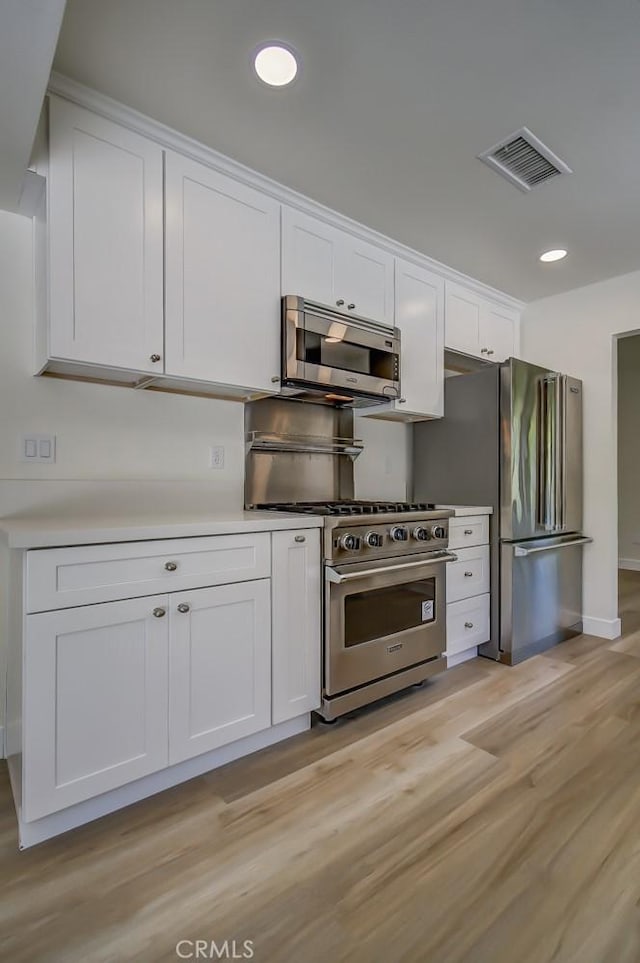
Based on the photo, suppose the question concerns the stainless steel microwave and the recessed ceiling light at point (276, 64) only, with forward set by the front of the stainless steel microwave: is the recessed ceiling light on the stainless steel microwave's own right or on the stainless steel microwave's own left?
on the stainless steel microwave's own right

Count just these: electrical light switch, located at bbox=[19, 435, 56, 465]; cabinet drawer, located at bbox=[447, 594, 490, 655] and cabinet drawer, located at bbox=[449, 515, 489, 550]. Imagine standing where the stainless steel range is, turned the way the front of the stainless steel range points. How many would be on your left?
2

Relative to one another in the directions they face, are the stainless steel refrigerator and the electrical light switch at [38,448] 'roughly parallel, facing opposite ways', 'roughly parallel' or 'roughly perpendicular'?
roughly parallel

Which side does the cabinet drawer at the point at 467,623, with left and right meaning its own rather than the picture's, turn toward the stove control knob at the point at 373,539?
right

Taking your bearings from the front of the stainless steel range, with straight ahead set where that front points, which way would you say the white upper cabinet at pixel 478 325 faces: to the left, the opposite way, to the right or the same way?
the same way

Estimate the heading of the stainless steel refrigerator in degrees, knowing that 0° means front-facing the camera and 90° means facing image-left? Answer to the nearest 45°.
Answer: approximately 315°

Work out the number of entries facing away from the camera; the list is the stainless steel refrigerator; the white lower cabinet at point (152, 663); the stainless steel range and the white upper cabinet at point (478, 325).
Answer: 0

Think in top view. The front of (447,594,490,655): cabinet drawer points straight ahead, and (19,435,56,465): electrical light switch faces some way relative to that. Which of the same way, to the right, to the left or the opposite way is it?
the same way

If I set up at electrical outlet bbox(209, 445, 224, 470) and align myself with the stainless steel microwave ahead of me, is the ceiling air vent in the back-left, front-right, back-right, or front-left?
front-right

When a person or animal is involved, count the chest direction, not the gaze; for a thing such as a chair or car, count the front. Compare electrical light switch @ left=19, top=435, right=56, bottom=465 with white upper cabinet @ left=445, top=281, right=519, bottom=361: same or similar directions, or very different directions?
same or similar directions

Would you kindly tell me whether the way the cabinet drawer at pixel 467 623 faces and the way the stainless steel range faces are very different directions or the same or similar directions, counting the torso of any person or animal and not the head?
same or similar directions

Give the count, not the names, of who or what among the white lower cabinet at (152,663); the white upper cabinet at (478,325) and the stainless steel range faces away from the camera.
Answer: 0

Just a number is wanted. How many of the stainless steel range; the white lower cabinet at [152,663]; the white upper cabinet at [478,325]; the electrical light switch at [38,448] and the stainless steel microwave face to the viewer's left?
0

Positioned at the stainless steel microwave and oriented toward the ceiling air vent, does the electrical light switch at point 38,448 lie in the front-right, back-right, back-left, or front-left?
back-right

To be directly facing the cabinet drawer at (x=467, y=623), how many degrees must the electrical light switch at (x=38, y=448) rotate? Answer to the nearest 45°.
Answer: approximately 90° to its left

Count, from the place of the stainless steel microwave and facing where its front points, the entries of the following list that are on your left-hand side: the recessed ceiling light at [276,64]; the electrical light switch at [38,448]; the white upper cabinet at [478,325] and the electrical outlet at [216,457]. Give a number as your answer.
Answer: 1

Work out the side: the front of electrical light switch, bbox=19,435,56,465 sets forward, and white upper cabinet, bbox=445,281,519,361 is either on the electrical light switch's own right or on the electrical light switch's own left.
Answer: on the electrical light switch's own left
